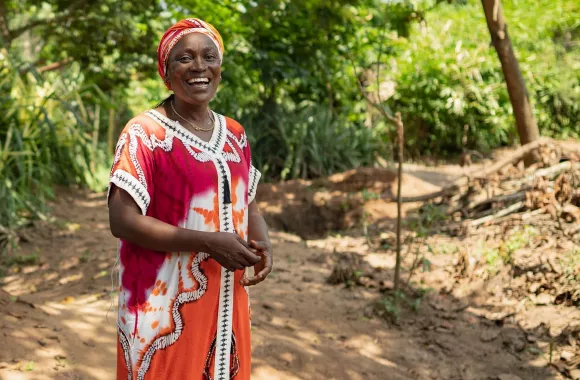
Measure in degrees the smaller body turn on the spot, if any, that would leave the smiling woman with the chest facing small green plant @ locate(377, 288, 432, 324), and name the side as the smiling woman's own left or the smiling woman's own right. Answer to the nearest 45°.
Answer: approximately 90° to the smiling woman's own left

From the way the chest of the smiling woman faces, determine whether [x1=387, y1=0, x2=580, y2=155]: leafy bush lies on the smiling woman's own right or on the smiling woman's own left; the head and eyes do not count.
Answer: on the smiling woman's own left

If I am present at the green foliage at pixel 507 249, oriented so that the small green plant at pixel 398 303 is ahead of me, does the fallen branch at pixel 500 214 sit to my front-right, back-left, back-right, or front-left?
back-right

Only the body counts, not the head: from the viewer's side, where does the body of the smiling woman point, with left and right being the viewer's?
facing the viewer and to the right of the viewer

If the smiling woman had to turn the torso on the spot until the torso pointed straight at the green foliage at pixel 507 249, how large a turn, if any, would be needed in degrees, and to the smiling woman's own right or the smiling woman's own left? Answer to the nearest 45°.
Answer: approximately 90° to the smiling woman's own left

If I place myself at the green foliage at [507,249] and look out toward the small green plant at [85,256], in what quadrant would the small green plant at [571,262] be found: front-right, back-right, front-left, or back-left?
back-left

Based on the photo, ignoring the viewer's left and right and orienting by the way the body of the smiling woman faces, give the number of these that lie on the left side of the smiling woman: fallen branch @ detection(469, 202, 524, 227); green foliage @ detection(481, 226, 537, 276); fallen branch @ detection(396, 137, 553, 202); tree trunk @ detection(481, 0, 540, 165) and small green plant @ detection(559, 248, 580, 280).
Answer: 5

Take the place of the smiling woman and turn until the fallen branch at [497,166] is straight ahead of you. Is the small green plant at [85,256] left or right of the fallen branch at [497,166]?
left

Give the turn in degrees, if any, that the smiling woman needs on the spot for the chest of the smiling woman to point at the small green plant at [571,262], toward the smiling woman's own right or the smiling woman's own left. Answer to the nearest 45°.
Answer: approximately 90° to the smiling woman's own left

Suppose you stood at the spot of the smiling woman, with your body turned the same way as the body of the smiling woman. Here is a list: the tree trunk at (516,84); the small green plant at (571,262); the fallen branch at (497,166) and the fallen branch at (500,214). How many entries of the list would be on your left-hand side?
4

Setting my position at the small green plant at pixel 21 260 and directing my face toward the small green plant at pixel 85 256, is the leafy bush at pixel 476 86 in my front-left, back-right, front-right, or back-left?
front-left
